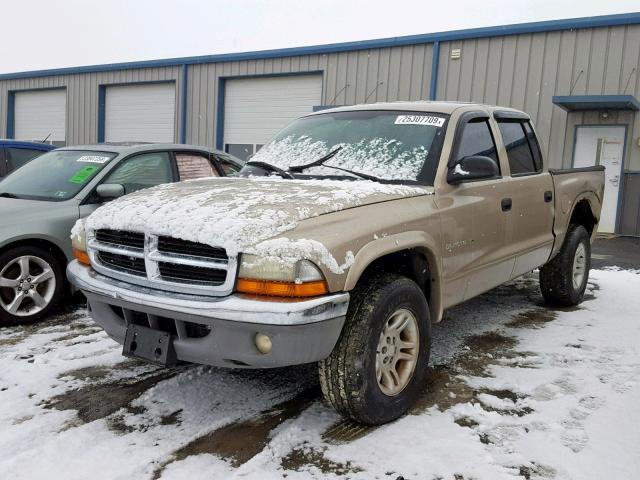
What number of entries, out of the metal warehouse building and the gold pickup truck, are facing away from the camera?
0

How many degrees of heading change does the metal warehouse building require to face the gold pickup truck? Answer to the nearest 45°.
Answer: approximately 45° to its left

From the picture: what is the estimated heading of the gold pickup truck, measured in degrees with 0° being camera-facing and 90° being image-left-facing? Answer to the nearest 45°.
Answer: approximately 45°

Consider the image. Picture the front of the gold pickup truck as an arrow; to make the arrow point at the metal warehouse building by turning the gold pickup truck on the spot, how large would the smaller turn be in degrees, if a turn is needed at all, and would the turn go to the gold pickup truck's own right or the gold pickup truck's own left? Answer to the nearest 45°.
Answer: approximately 135° to the gold pickup truck's own right

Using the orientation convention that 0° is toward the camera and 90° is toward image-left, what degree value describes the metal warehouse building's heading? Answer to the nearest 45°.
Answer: approximately 45°
